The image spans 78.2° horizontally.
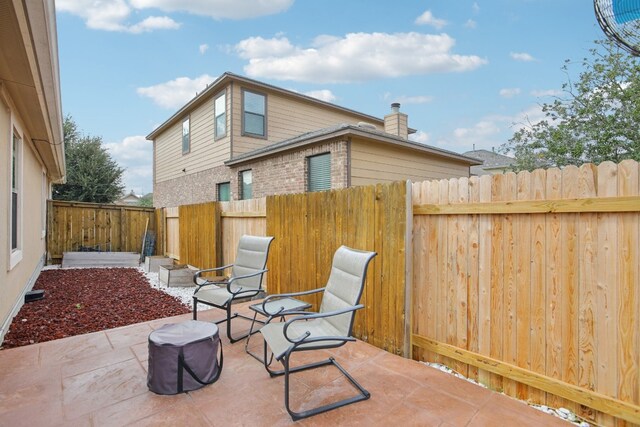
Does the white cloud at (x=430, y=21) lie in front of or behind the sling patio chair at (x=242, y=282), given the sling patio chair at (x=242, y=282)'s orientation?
behind

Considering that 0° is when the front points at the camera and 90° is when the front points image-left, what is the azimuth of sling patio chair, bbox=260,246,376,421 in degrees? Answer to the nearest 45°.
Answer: approximately 45°

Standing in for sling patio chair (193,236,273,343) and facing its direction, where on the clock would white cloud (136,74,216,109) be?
The white cloud is roughly at 4 o'clock from the sling patio chair.

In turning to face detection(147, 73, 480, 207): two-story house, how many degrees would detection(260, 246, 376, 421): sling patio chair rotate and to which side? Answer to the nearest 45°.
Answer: approximately 135° to its right

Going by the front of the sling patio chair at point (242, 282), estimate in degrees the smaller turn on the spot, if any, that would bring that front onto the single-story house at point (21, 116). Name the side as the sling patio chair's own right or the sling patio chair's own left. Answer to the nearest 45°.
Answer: approximately 45° to the sling patio chair's own right

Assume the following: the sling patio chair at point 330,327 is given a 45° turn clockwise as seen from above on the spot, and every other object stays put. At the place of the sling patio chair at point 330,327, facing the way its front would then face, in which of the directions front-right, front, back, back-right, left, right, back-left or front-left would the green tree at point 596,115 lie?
back-right

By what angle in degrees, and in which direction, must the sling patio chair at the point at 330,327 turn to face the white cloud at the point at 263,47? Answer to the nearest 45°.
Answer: approximately 135° to its right

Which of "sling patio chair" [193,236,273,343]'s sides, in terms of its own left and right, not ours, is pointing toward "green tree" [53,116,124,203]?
right

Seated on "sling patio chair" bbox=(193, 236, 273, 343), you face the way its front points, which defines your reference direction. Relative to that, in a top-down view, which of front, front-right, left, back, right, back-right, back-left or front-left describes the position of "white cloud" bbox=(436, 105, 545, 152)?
back

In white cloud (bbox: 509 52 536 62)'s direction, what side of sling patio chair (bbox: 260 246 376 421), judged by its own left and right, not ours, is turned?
back
